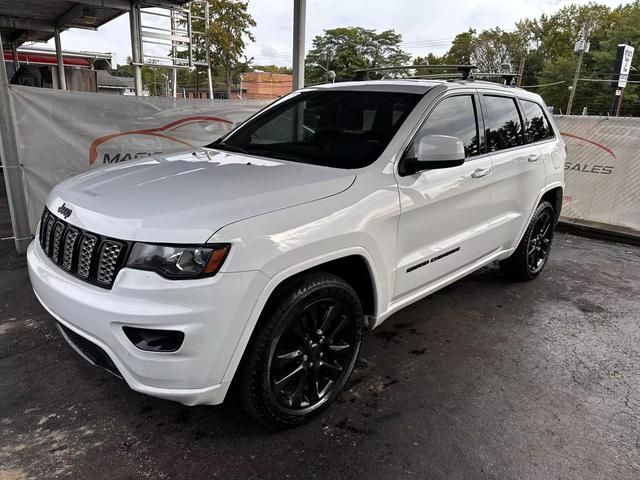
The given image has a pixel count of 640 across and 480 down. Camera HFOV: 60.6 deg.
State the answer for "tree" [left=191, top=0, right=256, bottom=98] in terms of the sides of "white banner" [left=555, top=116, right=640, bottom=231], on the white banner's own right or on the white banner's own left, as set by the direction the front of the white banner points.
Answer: on the white banner's own right

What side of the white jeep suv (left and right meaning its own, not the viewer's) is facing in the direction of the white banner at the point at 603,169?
back

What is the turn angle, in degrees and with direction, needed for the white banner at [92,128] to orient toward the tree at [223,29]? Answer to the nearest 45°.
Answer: approximately 180°

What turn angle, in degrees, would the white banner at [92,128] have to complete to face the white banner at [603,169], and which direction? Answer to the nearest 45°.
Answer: approximately 90° to its left

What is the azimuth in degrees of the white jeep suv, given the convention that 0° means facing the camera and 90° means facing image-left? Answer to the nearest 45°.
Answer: approximately 45°

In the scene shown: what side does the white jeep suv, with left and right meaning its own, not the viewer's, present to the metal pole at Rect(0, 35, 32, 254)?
right

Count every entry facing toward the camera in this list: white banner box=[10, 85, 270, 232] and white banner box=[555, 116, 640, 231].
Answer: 2

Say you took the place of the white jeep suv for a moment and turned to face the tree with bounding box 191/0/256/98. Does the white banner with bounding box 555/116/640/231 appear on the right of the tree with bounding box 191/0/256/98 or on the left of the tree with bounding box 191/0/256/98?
right

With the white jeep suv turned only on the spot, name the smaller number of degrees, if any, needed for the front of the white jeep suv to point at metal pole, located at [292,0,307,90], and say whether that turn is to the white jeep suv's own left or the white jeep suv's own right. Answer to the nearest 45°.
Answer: approximately 135° to the white jeep suv's own right

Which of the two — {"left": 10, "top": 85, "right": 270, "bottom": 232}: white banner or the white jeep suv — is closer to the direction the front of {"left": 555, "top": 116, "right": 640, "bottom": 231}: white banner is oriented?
the white jeep suv

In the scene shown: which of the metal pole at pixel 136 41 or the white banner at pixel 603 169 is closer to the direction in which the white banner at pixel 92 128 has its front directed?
the white banner
